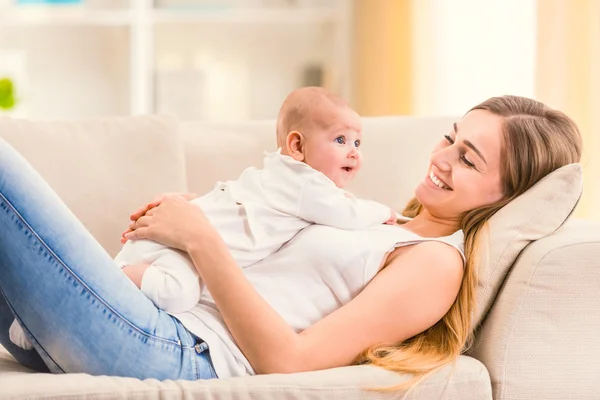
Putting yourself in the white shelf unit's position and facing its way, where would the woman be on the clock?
The woman is roughly at 12 o'clock from the white shelf unit.

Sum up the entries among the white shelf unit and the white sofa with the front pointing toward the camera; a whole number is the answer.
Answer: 2

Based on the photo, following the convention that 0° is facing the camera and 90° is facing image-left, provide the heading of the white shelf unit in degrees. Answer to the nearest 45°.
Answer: approximately 0°

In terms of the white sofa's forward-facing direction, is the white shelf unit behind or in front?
behind

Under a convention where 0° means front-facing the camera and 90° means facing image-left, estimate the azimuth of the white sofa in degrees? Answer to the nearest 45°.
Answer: approximately 0°
